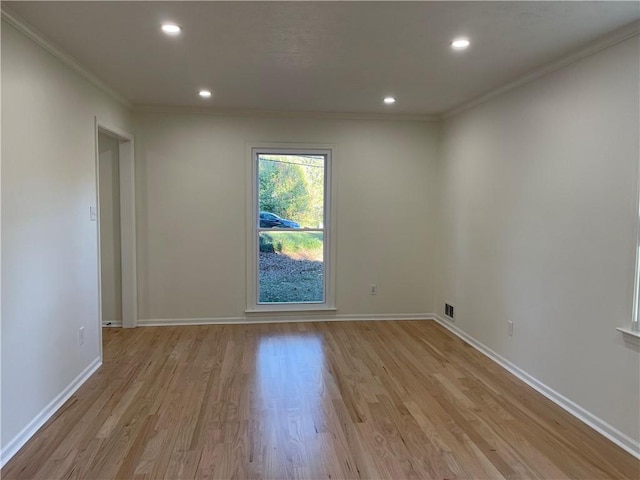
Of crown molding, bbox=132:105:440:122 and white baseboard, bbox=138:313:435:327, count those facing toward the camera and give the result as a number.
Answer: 2

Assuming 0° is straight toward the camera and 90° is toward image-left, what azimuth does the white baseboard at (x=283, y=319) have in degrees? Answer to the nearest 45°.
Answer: approximately 0°

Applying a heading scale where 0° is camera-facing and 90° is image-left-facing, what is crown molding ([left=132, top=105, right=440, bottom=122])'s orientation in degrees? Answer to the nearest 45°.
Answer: approximately 0°

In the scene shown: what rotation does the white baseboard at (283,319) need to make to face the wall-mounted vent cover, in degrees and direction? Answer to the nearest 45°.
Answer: approximately 90° to its left

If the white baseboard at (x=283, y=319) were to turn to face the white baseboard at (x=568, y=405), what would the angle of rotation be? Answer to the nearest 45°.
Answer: approximately 45° to its left

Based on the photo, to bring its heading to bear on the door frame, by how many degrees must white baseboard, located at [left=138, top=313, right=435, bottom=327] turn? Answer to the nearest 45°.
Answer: approximately 90° to its right

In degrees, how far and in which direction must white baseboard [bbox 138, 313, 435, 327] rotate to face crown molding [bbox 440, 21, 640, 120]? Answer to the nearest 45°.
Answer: approximately 45° to its left
